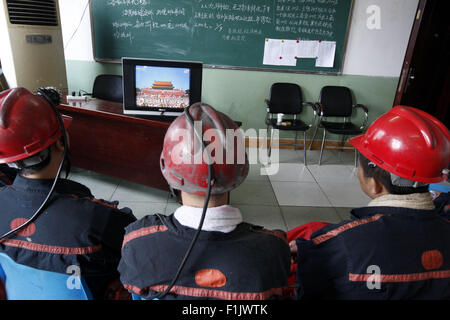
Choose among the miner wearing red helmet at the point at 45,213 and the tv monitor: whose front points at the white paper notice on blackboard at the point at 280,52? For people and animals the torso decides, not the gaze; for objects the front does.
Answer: the miner wearing red helmet

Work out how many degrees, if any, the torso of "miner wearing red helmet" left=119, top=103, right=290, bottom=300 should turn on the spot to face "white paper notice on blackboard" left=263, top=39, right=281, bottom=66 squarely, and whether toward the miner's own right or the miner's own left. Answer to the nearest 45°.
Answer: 0° — they already face it

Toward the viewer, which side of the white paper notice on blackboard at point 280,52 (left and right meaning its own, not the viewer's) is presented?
front

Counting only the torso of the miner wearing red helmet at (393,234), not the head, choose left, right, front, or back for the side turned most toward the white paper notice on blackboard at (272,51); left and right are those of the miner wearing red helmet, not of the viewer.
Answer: front

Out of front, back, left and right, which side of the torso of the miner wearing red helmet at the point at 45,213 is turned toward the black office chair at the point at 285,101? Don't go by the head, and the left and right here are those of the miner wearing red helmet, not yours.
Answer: front

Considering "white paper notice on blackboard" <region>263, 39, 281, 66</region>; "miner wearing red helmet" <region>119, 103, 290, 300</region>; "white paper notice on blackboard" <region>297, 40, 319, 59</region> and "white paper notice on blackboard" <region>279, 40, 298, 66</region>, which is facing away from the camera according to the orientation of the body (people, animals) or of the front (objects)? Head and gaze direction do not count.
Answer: the miner wearing red helmet

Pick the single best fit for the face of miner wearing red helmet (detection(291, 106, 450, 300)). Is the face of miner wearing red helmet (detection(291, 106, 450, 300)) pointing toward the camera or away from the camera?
away from the camera

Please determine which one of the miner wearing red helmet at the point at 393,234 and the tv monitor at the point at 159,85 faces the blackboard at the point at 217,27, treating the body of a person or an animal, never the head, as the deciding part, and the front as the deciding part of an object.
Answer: the miner wearing red helmet

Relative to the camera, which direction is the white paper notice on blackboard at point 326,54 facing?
toward the camera

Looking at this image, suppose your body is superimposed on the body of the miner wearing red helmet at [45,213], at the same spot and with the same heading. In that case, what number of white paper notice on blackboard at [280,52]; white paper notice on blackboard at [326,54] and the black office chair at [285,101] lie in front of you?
3

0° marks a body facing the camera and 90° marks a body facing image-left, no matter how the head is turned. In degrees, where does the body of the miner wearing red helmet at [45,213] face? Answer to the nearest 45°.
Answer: approximately 225°

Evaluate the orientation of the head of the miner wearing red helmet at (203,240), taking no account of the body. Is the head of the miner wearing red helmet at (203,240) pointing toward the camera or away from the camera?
away from the camera

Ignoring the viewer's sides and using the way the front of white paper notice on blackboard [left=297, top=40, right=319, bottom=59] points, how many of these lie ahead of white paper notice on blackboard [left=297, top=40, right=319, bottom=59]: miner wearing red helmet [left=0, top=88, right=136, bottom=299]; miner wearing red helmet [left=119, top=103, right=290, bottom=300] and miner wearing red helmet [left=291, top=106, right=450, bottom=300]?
3

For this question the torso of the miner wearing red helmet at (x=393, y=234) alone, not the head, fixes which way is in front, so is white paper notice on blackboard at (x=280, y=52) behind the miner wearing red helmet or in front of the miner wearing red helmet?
in front
